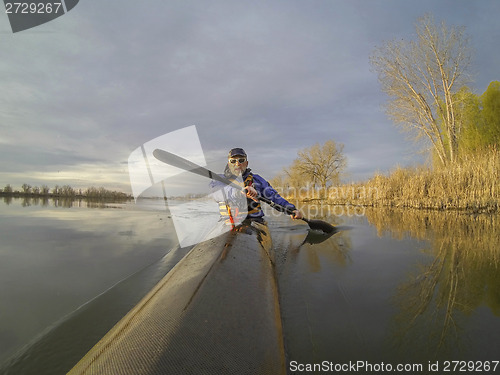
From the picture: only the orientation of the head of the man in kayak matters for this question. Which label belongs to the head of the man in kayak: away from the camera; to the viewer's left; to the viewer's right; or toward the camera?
toward the camera

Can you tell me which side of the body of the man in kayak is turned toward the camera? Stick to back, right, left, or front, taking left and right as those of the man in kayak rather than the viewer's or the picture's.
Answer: front

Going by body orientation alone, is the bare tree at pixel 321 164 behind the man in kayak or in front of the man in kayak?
behind
